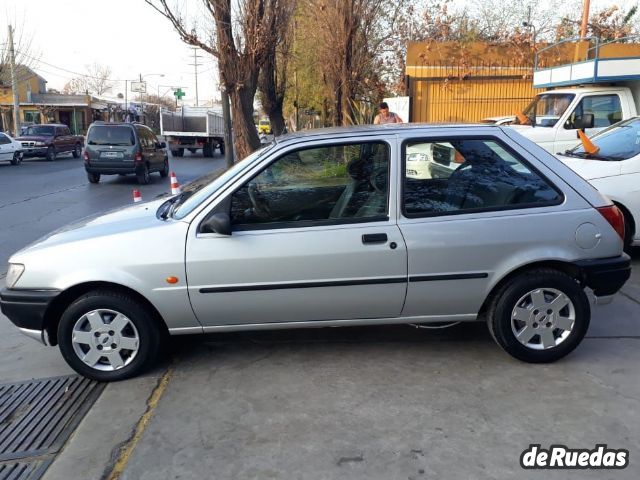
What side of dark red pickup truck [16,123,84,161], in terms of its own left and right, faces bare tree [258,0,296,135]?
left

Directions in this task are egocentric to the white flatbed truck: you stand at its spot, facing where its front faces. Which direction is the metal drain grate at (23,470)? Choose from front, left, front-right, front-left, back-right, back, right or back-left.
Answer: back-right

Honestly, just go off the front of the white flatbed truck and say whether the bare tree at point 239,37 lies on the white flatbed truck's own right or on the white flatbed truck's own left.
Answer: on the white flatbed truck's own right

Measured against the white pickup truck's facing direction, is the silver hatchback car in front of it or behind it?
in front

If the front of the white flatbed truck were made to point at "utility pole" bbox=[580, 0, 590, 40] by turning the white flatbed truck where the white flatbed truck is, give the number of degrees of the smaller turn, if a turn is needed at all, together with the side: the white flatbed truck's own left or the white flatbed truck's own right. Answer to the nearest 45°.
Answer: approximately 90° to the white flatbed truck's own right

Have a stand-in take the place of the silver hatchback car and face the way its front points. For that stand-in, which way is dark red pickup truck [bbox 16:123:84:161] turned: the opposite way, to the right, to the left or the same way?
to the left

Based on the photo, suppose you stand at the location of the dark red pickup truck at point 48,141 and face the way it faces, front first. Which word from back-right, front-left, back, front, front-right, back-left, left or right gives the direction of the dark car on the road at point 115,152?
front-left

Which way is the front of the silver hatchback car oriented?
to the viewer's left

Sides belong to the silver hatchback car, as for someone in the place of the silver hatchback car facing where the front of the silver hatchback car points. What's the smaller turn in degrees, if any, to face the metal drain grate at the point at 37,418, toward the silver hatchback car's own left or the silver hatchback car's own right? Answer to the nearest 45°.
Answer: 0° — it already faces it

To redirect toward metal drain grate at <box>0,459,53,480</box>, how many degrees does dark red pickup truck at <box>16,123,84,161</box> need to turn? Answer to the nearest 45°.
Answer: approximately 45° to its left

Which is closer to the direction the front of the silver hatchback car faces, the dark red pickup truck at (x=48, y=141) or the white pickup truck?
the dark red pickup truck

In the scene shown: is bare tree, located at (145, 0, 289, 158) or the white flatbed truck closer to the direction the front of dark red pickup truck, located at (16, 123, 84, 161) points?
the bare tree

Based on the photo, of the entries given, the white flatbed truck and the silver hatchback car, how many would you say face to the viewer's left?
1

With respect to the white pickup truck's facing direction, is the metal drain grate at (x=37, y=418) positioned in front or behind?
in front

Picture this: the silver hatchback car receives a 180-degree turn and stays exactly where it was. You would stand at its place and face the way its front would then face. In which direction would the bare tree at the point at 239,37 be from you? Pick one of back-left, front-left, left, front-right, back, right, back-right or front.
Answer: left
